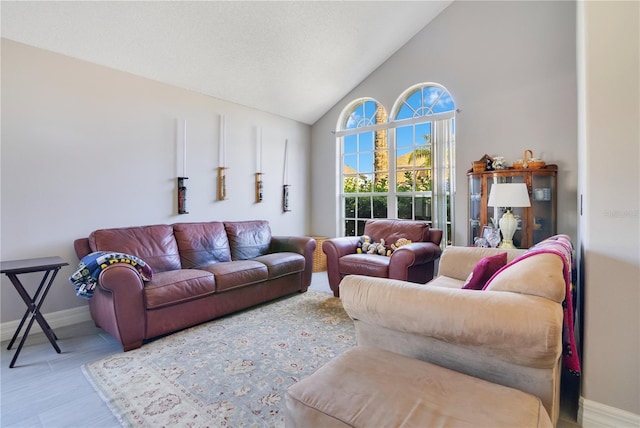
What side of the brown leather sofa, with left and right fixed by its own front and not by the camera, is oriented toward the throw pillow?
front

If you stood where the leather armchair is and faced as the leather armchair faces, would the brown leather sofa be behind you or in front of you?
in front

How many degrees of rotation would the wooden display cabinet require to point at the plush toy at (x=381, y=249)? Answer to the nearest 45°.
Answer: approximately 45° to its right

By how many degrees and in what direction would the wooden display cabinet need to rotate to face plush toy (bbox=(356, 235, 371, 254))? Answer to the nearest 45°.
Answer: approximately 45° to its right

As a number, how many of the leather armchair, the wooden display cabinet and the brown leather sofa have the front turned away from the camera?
0

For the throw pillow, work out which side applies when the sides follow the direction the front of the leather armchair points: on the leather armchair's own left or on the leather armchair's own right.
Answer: on the leather armchair's own left

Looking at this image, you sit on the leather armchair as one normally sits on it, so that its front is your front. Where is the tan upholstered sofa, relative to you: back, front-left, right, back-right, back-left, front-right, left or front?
front-left

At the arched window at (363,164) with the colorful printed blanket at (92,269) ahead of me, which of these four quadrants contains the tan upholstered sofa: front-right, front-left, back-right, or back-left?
front-left

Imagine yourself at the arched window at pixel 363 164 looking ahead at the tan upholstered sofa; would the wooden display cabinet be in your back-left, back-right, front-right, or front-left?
front-left

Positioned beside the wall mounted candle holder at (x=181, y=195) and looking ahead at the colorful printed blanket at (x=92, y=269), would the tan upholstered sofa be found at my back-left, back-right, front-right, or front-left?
front-left

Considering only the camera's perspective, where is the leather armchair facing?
facing the viewer and to the left of the viewer

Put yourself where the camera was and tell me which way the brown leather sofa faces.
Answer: facing the viewer and to the right of the viewer

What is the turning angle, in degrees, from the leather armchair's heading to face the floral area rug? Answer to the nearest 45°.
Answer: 0° — it already faces it

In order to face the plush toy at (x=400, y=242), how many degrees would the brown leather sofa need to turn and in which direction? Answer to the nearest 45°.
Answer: approximately 45° to its left

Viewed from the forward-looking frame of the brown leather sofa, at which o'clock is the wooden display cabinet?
The wooden display cabinet is roughly at 11 o'clock from the brown leather sofa.

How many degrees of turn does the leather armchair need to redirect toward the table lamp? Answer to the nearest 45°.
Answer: approximately 135° to its left

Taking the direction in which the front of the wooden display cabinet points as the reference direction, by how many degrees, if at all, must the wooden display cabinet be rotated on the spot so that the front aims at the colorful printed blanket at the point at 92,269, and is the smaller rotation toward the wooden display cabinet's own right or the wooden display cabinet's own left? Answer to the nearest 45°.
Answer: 0° — it already faces it

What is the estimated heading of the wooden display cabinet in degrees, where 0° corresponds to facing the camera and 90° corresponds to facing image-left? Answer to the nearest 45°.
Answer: approximately 45°

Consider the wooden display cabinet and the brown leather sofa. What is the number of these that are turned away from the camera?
0

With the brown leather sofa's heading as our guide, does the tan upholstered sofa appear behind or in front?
in front
